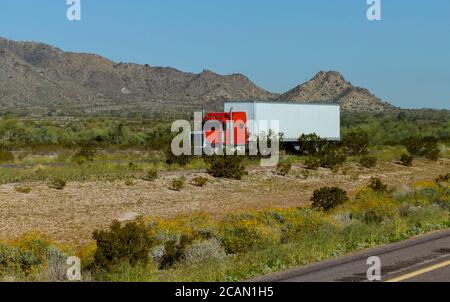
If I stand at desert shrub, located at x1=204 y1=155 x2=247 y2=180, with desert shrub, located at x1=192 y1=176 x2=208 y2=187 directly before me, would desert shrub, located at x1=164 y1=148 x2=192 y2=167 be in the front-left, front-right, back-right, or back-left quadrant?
back-right

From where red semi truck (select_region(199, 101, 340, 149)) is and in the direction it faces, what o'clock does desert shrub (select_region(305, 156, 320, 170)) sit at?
The desert shrub is roughly at 8 o'clock from the red semi truck.

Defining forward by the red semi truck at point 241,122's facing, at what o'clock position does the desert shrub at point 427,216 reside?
The desert shrub is roughly at 10 o'clock from the red semi truck.

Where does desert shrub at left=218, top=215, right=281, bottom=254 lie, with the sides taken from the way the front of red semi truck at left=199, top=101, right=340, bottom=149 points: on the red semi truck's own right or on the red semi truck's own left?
on the red semi truck's own left

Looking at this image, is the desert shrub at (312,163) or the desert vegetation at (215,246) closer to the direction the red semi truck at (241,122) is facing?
the desert vegetation

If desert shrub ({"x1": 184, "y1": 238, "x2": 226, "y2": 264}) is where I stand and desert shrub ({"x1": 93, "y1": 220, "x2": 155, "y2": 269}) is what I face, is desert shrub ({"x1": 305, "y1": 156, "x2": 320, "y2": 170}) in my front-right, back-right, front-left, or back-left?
back-right

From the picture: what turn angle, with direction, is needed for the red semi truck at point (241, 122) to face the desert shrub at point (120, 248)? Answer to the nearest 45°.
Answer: approximately 45° to its left

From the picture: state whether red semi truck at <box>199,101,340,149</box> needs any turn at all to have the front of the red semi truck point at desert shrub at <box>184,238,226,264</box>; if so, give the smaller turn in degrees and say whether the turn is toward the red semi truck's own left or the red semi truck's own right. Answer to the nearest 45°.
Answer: approximately 45° to the red semi truck's own left

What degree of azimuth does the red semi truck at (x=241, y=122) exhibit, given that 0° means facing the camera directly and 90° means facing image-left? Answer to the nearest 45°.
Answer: approximately 45°

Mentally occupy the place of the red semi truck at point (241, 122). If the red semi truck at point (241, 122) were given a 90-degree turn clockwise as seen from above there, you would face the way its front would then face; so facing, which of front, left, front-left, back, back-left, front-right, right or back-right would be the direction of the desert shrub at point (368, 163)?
back-right
